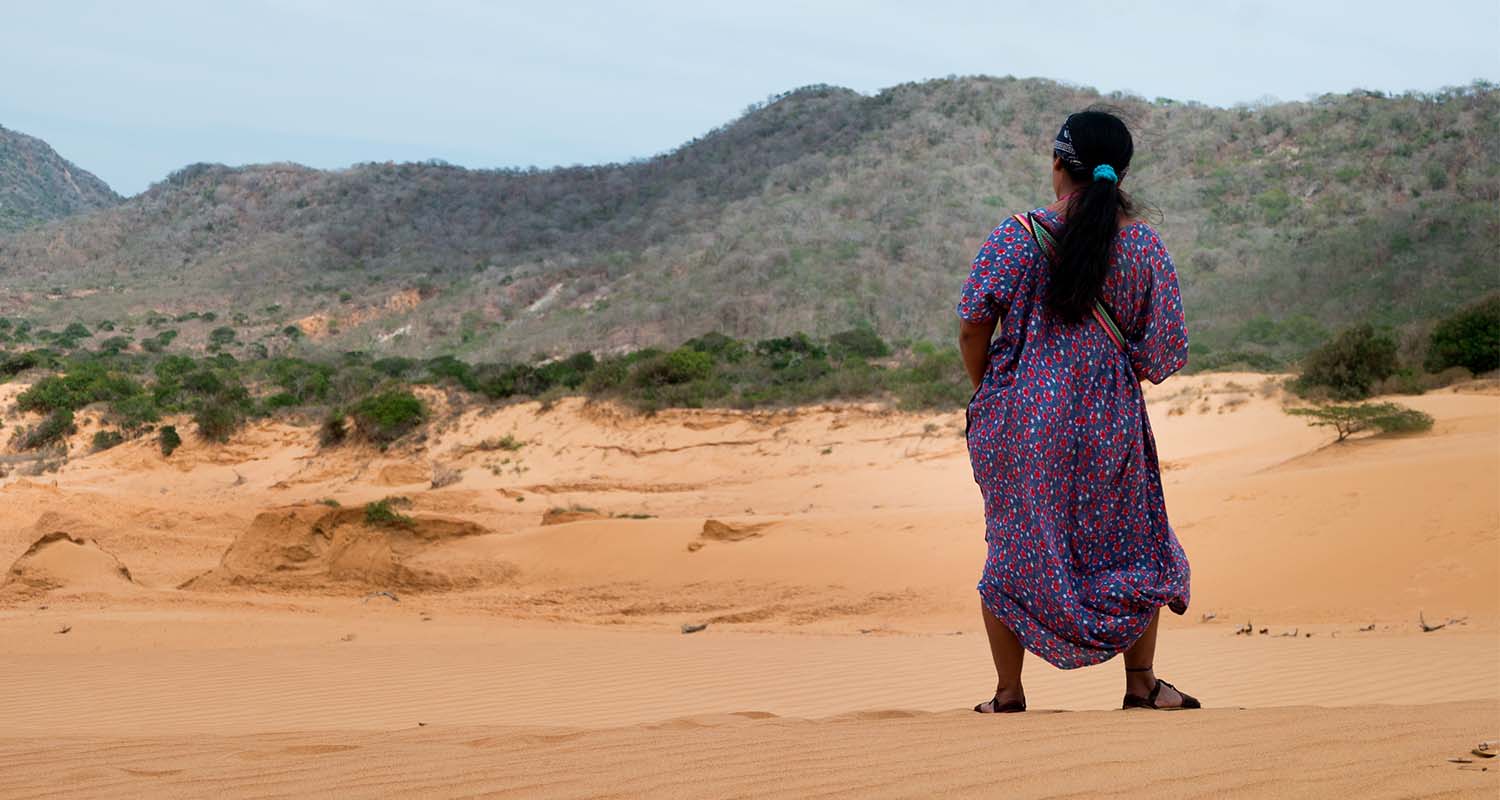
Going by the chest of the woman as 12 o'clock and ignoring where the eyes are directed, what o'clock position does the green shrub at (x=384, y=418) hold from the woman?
The green shrub is roughly at 11 o'clock from the woman.

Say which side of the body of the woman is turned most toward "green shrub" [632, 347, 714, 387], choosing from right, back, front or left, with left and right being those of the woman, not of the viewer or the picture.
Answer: front

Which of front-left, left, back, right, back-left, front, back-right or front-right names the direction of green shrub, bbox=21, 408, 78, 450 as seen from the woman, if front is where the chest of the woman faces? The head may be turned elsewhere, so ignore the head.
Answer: front-left

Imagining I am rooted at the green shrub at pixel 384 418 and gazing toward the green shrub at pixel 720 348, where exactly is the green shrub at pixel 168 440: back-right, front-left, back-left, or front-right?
back-left

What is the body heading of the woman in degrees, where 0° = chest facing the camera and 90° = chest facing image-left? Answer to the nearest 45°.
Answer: approximately 180°

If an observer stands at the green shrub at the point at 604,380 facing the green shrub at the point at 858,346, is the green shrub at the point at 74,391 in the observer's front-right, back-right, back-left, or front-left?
back-left

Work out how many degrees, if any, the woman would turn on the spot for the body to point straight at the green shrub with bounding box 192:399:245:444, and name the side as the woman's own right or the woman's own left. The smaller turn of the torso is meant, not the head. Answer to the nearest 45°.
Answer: approximately 45° to the woman's own left

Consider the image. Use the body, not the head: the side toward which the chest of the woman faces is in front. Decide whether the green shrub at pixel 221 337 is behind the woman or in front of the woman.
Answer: in front

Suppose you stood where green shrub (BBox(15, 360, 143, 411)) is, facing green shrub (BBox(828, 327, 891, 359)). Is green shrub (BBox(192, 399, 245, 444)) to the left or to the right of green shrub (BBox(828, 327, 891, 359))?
right

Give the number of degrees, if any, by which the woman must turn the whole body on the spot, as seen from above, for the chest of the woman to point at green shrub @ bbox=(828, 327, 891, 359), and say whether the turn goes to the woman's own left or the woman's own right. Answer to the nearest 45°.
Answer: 0° — they already face it

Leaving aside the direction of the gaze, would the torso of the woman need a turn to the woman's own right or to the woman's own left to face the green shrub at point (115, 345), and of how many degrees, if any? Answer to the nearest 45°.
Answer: approximately 45° to the woman's own left
